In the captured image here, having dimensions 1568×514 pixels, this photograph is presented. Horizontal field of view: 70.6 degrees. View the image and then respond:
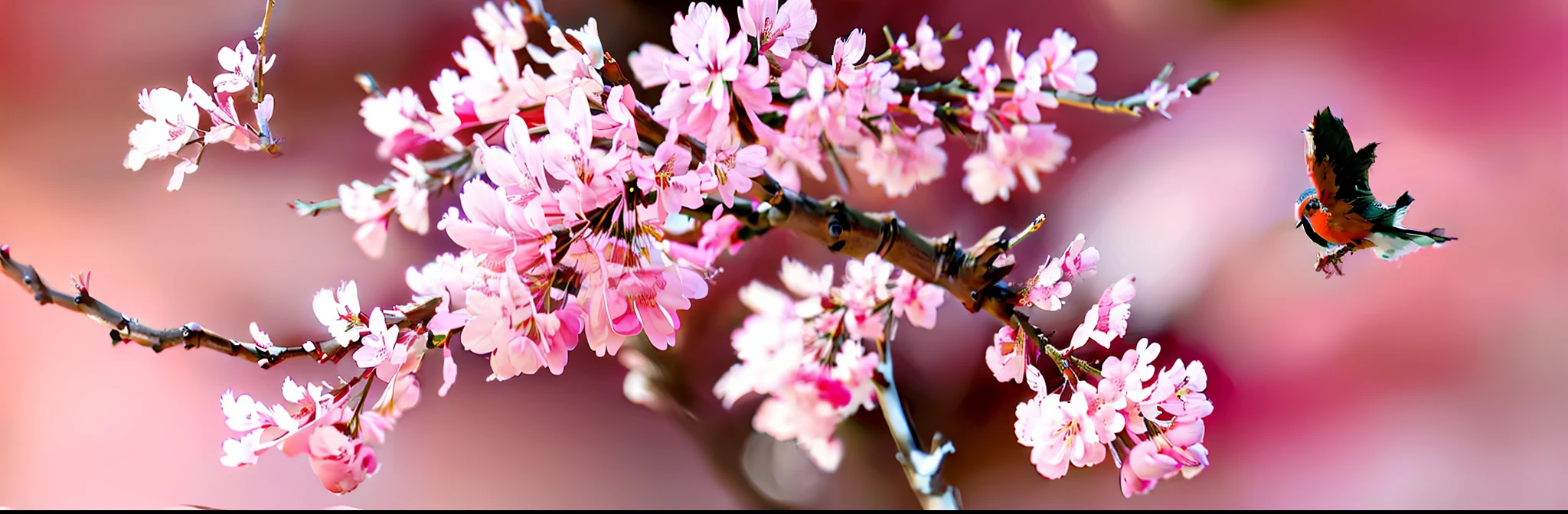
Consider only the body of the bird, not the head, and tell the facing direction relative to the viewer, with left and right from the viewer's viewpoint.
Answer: facing to the left of the viewer
